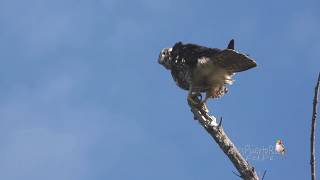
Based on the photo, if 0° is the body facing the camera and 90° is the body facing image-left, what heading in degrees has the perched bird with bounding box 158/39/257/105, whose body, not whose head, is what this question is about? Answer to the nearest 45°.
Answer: approximately 90°
